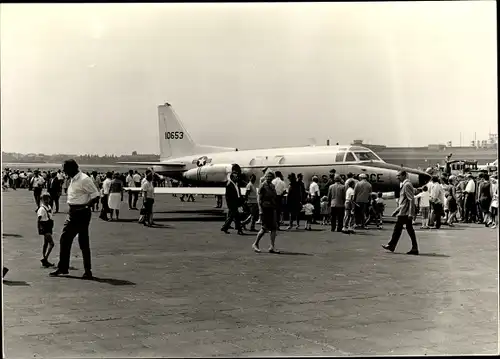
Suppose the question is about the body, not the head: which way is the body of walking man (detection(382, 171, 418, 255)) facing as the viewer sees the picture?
to the viewer's left

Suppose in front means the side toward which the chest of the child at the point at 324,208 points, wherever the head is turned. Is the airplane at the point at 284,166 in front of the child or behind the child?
in front

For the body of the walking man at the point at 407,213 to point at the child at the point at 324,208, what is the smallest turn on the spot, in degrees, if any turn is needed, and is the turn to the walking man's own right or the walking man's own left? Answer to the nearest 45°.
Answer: approximately 90° to the walking man's own right

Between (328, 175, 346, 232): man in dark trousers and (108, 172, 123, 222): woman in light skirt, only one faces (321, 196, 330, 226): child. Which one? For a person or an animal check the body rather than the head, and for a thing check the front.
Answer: the man in dark trousers

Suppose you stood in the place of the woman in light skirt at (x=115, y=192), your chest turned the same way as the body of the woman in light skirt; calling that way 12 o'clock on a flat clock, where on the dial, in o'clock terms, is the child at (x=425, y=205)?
The child is roughly at 4 o'clock from the woman in light skirt.

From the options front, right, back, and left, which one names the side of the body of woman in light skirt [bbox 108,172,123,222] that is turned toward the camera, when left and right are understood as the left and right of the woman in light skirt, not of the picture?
back

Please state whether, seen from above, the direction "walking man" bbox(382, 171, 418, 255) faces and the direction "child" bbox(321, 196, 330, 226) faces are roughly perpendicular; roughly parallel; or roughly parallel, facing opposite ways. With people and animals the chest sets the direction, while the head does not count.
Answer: roughly perpendicular

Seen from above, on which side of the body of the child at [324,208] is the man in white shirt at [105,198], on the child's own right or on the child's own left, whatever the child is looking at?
on the child's own left

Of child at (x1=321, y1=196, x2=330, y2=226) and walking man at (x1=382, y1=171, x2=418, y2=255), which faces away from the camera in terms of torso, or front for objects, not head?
the child

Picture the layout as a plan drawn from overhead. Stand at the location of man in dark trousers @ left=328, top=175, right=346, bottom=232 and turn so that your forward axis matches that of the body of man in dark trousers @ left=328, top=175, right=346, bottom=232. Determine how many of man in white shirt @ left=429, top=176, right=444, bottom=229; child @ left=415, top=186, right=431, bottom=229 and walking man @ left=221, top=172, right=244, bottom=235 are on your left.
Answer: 1

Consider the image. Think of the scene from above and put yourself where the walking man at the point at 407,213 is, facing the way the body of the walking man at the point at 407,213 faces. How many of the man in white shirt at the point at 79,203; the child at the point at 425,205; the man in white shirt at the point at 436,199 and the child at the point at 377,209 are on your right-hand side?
3

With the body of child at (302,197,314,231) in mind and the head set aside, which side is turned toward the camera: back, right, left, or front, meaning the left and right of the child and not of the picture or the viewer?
back

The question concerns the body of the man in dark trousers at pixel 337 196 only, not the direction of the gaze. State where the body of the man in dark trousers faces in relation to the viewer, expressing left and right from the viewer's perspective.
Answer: facing away from the viewer

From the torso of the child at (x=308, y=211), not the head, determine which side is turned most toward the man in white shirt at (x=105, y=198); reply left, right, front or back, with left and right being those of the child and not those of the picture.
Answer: left

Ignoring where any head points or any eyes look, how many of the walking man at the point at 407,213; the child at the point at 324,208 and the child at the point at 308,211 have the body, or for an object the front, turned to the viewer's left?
1

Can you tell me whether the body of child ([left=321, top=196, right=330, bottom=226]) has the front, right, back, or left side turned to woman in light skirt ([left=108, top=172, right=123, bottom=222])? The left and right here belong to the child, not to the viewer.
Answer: left
